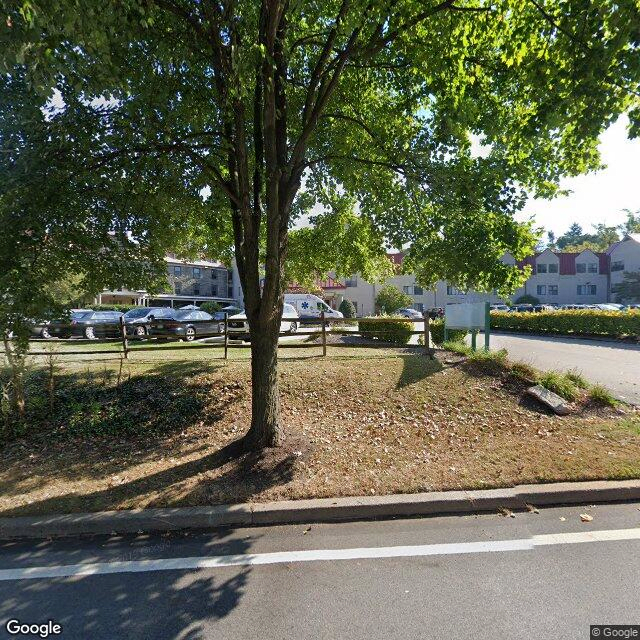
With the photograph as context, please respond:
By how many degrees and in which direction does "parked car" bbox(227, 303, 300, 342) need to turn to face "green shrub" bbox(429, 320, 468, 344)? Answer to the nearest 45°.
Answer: approximately 90° to its left

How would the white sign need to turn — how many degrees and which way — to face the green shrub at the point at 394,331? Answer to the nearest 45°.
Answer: approximately 135° to its right

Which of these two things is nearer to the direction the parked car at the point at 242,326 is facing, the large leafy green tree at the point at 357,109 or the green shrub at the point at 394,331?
the large leafy green tree

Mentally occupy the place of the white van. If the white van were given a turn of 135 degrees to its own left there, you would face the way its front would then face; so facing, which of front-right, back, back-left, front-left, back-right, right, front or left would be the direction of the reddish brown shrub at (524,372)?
back-left

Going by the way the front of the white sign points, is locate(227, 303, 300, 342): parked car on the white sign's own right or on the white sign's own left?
on the white sign's own right

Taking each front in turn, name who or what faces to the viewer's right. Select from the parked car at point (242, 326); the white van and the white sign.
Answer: the white van

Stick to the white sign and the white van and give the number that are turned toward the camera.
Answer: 1

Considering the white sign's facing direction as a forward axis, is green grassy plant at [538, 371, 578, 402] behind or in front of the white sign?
in front

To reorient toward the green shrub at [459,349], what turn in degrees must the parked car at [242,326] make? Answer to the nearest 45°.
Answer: approximately 90° to its left

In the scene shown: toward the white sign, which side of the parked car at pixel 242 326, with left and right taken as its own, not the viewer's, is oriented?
left

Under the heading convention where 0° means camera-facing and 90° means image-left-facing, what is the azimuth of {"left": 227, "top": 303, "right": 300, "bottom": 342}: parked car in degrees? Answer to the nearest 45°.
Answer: approximately 45°
